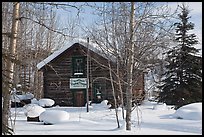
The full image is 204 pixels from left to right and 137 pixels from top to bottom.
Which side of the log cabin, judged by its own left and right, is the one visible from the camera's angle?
front

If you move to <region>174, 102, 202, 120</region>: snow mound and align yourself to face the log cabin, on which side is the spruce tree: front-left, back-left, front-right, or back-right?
front-right

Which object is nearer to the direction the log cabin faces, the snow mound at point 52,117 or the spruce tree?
the snow mound

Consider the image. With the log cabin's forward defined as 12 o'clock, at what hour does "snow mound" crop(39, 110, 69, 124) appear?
The snow mound is roughly at 12 o'clock from the log cabin.

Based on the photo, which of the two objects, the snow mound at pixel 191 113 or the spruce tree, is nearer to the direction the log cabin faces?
the snow mound

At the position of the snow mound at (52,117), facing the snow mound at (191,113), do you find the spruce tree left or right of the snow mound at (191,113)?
left

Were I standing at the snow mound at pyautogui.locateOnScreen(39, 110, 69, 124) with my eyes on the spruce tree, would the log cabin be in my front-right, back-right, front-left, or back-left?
front-left

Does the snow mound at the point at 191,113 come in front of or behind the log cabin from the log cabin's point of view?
in front

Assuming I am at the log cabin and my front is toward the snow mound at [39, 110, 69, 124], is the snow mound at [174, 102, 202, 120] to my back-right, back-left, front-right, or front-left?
front-left
